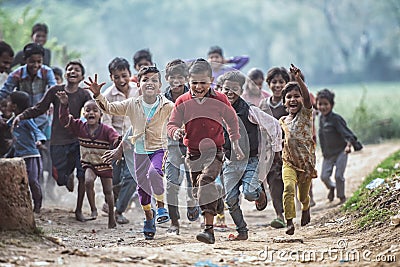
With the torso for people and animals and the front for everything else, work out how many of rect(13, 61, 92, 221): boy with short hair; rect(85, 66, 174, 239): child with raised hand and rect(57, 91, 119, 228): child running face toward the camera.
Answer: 3

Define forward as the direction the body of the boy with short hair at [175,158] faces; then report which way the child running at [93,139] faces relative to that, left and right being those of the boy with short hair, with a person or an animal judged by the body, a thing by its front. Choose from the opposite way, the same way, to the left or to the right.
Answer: the same way

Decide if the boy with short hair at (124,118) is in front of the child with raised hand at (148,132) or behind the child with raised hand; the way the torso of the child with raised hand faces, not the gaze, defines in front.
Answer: behind

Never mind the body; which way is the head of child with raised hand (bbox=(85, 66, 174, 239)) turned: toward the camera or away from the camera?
toward the camera

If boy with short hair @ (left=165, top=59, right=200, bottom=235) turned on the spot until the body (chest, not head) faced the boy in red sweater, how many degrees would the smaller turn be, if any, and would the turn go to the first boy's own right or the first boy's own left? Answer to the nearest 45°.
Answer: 0° — they already face them

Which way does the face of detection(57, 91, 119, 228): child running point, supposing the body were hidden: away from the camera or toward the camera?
toward the camera

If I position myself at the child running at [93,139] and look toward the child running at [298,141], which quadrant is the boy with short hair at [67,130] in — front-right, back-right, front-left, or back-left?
back-left

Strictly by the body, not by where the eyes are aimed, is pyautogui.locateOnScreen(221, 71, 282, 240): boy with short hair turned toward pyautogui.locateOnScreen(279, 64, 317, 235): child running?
no

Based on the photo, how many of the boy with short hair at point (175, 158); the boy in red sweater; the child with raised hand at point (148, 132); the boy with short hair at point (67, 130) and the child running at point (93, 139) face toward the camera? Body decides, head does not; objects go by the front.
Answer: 5

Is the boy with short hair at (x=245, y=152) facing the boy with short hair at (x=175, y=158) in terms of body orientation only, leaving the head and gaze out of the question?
no

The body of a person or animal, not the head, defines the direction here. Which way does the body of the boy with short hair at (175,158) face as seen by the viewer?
toward the camera

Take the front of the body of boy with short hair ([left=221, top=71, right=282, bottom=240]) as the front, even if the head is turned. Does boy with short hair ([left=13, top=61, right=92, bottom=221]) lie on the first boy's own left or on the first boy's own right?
on the first boy's own right

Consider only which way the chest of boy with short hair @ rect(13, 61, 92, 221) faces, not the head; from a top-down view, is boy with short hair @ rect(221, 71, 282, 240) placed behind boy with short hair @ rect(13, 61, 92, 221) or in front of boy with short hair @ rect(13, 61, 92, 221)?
in front

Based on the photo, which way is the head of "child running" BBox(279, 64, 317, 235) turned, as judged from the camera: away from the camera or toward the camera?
toward the camera

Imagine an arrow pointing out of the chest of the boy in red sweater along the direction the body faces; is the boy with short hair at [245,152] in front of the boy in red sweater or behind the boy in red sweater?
behind

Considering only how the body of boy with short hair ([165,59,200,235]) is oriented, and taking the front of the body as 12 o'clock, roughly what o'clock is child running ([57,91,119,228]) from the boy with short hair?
The child running is roughly at 4 o'clock from the boy with short hair.

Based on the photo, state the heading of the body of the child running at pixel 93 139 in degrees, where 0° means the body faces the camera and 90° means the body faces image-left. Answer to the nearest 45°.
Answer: approximately 0°

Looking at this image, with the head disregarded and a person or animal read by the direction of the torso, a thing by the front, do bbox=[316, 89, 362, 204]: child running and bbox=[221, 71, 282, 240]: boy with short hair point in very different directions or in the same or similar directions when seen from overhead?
same or similar directions
